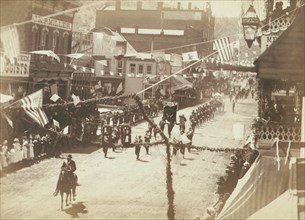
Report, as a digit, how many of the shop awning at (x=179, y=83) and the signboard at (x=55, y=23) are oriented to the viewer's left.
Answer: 0

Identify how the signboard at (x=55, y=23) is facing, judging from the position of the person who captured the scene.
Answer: facing the viewer and to the right of the viewer

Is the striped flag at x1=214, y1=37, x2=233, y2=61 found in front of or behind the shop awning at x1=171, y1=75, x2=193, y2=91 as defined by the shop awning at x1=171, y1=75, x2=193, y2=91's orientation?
in front

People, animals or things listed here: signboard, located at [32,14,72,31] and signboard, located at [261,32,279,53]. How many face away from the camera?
0

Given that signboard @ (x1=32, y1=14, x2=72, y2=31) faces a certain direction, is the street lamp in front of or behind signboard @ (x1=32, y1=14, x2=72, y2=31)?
in front

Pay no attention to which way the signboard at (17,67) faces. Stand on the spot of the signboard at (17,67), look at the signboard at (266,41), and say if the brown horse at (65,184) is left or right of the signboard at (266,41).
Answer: right

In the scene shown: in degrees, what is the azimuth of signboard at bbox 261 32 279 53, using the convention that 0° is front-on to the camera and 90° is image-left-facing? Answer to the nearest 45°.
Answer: approximately 45°

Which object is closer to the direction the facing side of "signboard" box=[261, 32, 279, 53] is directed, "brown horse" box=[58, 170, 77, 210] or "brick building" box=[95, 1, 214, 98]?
the brown horse
